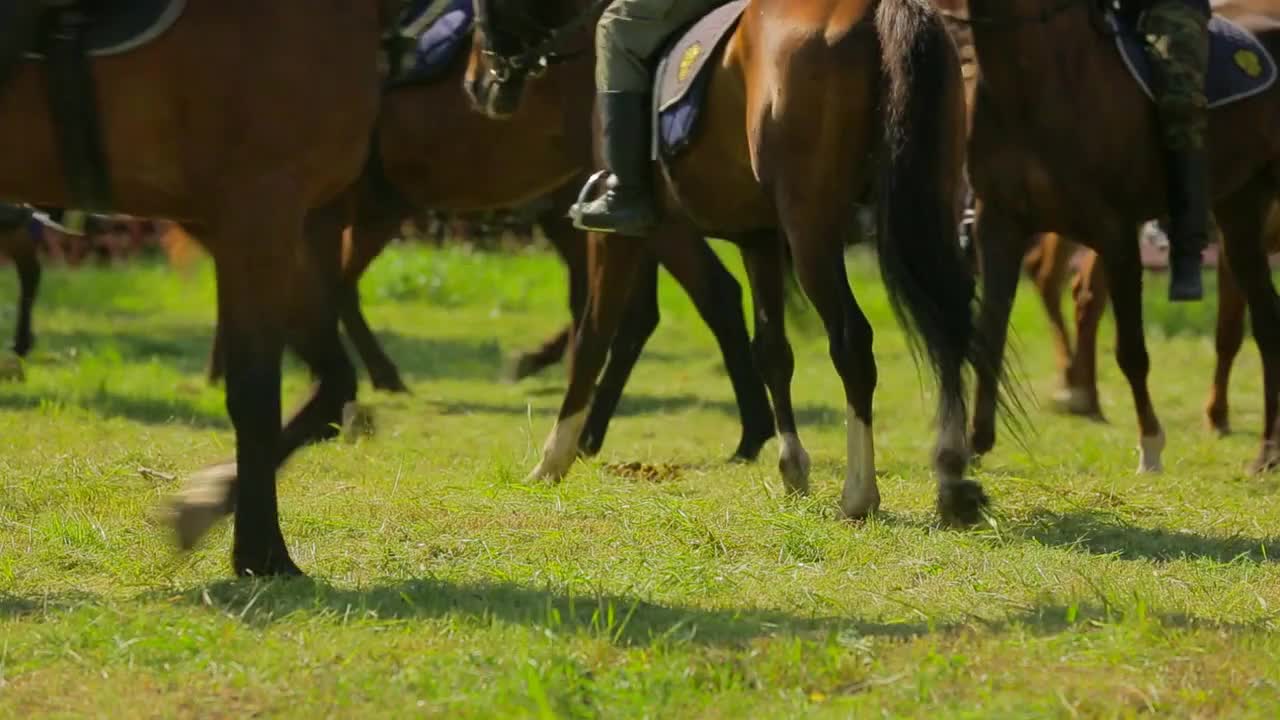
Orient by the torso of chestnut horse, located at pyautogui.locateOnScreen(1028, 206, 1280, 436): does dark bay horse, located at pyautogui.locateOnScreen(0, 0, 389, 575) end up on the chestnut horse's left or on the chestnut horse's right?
on the chestnut horse's left

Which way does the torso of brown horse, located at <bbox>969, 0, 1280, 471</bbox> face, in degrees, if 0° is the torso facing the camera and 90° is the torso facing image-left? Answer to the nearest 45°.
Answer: approximately 45°

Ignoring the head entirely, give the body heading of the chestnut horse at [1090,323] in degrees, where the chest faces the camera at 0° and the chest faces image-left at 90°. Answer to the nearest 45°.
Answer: approximately 90°

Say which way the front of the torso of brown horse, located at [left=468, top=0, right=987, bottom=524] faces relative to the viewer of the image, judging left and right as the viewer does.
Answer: facing away from the viewer and to the left of the viewer
